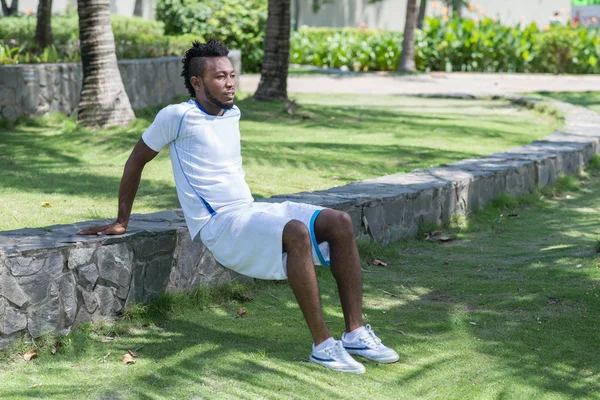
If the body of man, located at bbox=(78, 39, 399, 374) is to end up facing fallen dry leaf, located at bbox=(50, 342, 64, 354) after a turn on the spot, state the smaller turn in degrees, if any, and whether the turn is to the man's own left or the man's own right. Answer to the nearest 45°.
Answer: approximately 135° to the man's own right

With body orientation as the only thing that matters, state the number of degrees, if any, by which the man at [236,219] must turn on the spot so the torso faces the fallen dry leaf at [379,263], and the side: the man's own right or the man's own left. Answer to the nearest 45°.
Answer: approximately 90° to the man's own left

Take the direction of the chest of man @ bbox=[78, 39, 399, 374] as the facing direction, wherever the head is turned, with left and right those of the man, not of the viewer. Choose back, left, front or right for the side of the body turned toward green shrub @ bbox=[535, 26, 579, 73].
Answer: left

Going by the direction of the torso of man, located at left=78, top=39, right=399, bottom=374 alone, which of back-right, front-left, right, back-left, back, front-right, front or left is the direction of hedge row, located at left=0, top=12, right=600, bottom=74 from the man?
back-left

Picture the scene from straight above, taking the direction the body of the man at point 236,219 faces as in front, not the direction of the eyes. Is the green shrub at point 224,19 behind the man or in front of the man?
behind

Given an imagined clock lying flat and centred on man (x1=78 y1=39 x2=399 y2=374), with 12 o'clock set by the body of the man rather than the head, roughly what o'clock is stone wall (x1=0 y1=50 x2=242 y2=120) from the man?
The stone wall is roughly at 7 o'clock from the man.

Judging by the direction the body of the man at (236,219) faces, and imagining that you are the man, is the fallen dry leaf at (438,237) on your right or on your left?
on your left

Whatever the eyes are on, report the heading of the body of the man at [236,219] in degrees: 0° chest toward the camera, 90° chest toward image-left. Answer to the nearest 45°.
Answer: approximately 315°

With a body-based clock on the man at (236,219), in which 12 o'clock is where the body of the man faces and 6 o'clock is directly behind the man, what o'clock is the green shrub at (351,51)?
The green shrub is roughly at 8 o'clock from the man.
